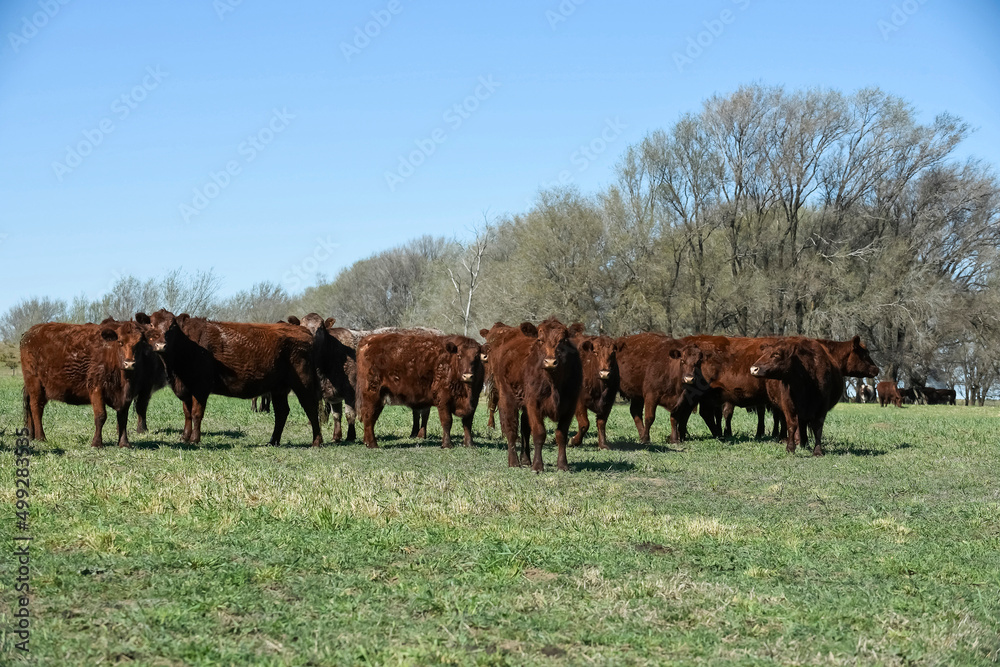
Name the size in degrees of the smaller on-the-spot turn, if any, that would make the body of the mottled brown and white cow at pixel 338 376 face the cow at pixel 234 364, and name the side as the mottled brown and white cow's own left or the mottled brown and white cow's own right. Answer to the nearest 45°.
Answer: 0° — it already faces it

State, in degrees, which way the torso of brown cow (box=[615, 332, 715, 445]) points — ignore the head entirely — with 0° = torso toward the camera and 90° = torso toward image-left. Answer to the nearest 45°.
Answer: approximately 315°

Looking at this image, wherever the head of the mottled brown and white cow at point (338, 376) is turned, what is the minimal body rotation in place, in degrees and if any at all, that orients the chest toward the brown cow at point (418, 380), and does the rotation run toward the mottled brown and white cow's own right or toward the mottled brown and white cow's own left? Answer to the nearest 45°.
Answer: approximately 90° to the mottled brown and white cow's own left

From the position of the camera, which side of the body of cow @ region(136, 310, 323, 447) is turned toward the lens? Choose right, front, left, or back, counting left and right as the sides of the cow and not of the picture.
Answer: left

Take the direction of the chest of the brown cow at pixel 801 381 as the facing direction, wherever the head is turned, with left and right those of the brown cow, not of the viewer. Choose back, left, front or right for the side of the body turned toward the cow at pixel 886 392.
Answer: back

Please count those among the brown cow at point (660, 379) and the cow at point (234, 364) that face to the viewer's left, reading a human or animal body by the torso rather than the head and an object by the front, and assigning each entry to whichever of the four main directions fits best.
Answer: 1

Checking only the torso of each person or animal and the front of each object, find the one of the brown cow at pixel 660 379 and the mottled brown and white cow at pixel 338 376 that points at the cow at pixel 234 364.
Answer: the mottled brown and white cow at pixel 338 376
